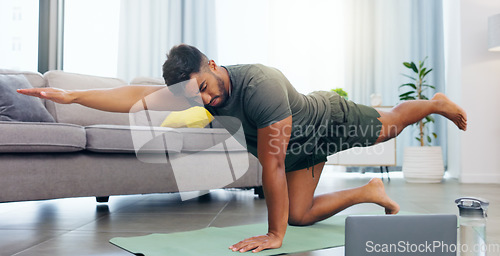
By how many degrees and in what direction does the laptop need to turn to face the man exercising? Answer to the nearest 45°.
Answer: approximately 45° to its left

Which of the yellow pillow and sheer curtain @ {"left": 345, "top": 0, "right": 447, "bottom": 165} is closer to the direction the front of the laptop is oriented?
the sheer curtain

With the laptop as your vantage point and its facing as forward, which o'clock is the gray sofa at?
The gray sofa is roughly at 10 o'clock from the laptop.

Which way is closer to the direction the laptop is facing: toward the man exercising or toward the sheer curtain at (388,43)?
the sheer curtain

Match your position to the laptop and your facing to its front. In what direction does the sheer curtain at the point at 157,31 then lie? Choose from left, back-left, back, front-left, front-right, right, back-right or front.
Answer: front-left

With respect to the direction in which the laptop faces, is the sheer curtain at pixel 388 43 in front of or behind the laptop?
in front

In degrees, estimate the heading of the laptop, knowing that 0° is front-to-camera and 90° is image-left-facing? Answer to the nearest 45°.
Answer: approximately 180°

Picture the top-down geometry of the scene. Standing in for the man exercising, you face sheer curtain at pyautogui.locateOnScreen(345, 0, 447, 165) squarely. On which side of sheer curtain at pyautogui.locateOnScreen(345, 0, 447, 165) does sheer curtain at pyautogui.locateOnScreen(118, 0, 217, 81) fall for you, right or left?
left
